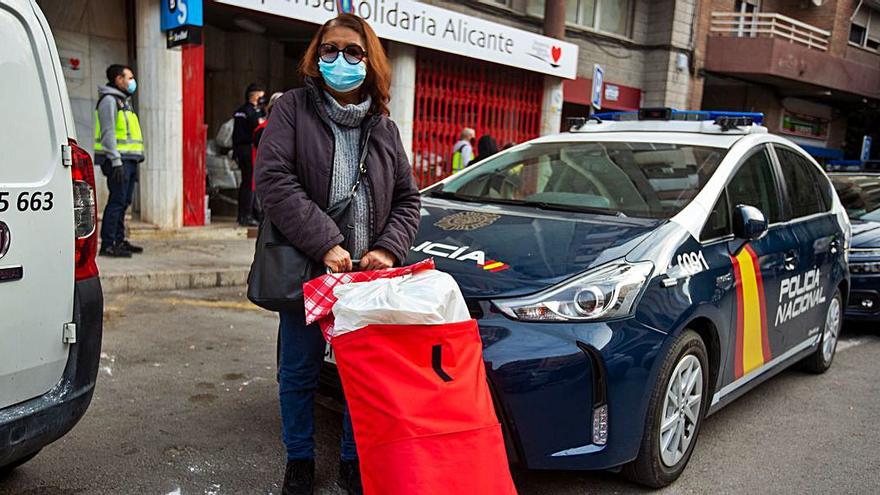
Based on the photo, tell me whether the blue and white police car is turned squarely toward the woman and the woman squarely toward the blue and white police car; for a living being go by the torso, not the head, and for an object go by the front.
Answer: no

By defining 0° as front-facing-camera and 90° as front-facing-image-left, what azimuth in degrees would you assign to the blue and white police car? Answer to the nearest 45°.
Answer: approximately 45°

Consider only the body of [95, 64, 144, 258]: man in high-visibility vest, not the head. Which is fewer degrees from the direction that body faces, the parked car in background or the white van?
the parked car in background

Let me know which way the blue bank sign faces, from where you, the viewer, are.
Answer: facing the viewer

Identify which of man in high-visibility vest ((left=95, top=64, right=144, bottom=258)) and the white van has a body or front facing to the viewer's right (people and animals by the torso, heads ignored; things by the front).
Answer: the man in high-visibility vest

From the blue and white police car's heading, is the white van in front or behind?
in front

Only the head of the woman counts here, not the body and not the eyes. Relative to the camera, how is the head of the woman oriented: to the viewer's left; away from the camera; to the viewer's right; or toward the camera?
toward the camera

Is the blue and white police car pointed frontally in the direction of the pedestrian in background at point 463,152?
no

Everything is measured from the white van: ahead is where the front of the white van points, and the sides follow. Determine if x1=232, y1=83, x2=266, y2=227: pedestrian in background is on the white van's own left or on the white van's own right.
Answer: on the white van's own right

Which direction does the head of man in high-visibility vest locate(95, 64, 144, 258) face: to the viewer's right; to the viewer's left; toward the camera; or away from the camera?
to the viewer's right

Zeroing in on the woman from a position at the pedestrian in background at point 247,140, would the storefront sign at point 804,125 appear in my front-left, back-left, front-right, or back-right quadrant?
back-left

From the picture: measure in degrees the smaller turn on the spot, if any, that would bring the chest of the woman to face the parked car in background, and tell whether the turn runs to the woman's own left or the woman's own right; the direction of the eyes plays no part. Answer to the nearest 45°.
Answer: approximately 135° to the woman's own left

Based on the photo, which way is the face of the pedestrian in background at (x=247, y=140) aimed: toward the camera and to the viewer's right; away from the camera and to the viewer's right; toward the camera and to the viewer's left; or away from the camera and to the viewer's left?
toward the camera and to the viewer's right

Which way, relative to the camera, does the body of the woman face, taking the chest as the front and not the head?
toward the camera

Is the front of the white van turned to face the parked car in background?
no

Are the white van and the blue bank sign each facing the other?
no

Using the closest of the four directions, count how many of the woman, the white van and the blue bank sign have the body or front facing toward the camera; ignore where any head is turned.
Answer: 2
